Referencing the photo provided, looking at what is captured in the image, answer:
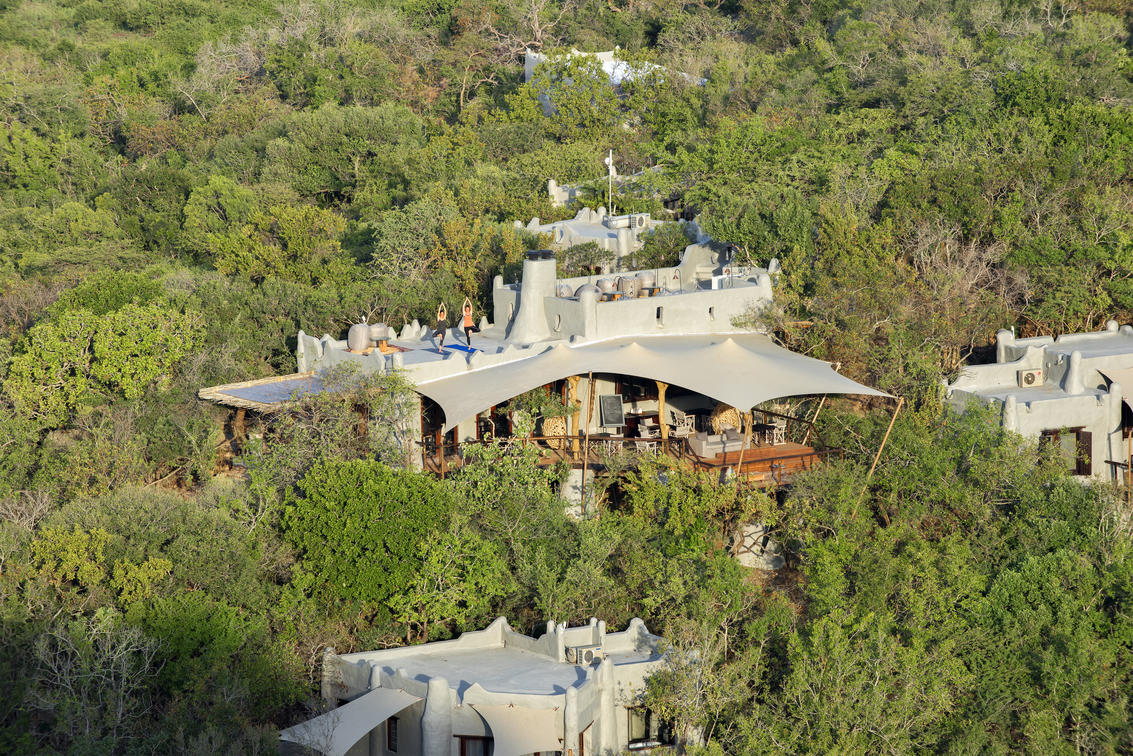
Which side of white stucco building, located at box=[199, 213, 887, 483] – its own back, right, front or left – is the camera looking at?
front

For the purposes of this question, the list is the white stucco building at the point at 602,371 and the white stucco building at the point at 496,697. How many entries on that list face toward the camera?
2

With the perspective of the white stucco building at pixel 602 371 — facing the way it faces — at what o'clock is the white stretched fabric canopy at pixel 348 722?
The white stretched fabric canopy is roughly at 1 o'clock from the white stucco building.

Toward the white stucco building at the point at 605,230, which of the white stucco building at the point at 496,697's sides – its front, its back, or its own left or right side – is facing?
back

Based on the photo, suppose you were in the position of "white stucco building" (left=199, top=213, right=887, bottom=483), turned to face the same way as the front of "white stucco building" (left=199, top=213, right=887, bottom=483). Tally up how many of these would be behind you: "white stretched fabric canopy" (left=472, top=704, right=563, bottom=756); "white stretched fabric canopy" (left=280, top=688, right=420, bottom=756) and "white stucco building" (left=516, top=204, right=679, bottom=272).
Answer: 1

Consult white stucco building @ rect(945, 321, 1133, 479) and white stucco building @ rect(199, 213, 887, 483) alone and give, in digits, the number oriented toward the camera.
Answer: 2

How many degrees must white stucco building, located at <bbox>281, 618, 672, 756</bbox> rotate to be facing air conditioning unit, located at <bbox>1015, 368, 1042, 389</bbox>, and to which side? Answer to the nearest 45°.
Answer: approximately 135° to its left

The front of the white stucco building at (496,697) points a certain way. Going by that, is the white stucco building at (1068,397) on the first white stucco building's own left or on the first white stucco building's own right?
on the first white stucco building's own left

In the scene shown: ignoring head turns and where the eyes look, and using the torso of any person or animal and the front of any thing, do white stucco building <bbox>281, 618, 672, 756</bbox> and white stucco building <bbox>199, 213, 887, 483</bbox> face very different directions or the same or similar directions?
same or similar directions

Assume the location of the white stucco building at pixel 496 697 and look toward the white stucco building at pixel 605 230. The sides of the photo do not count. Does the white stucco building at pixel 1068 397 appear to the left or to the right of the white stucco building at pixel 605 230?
right

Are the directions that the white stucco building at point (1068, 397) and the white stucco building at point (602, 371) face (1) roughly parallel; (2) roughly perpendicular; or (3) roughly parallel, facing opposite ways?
roughly parallel

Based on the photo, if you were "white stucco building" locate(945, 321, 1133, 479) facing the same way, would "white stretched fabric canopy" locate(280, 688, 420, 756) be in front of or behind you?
in front

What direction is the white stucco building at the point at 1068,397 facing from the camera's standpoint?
toward the camera

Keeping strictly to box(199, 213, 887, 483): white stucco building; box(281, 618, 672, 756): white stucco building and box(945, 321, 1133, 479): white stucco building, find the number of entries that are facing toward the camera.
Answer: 3

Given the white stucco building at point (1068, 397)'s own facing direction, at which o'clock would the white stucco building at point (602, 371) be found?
the white stucco building at point (602, 371) is roughly at 2 o'clock from the white stucco building at point (1068, 397).

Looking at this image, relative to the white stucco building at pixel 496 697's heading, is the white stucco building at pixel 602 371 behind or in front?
behind

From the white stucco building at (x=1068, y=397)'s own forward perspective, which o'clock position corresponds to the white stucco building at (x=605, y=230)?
the white stucco building at (x=605, y=230) is roughly at 4 o'clock from the white stucco building at (x=1068, y=397).

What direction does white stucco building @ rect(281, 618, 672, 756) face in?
toward the camera
